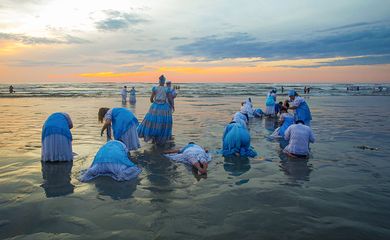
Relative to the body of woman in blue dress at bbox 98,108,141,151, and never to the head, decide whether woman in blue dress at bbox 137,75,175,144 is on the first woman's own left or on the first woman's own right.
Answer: on the first woman's own right

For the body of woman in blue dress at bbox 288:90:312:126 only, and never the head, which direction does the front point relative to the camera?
to the viewer's left

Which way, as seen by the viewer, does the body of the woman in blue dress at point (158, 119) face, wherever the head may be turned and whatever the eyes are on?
away from the camera

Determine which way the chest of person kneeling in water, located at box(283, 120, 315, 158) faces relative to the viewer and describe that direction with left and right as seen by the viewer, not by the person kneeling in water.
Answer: facing away from the viewer

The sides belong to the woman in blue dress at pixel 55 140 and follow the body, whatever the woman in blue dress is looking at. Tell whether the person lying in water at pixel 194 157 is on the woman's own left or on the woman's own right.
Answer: on the woman's own right

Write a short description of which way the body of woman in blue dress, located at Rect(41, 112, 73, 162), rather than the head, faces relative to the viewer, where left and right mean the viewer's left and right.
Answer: facing away from the viewer and to the right of the viewer
